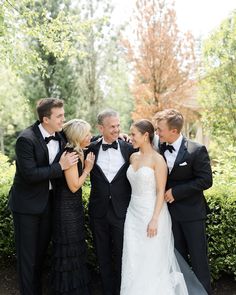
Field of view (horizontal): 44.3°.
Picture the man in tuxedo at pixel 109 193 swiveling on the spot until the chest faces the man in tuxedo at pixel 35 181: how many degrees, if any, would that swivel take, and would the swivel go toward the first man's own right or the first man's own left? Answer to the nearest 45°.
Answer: approximately 90° to the first man's own right

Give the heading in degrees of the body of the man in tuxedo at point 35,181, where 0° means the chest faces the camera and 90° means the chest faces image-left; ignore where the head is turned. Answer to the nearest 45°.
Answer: approximately 315°

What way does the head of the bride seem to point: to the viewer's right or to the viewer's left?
to the viewer's left

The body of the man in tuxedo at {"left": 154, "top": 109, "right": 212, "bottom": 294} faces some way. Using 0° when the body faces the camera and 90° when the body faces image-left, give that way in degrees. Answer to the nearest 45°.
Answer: approximately 45°

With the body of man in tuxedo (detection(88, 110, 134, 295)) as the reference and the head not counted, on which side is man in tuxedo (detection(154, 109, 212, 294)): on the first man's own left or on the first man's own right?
on the first man's own left

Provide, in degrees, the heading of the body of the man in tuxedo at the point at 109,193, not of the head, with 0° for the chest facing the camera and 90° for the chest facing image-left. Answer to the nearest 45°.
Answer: approximately 0°

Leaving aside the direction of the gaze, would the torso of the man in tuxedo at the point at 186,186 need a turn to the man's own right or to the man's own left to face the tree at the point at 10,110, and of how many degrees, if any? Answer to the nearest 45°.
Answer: approximately 90° to the man's own right

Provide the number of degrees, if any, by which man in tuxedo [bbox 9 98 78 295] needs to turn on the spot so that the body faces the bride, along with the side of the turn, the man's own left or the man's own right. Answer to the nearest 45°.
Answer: approximately 45° to the man's own left
